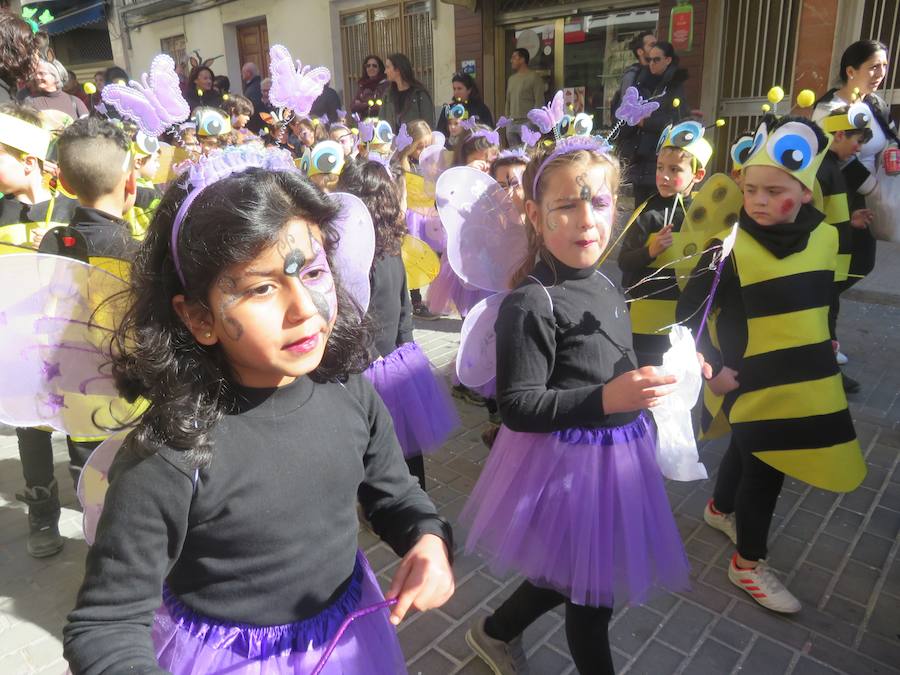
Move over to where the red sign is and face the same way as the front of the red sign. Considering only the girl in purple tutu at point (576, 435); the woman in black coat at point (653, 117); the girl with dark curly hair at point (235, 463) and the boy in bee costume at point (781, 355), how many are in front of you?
4

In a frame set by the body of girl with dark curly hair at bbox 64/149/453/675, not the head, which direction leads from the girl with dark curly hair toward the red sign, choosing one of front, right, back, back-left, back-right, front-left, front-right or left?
left

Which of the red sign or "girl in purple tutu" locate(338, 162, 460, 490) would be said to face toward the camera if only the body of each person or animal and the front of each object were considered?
the red sign

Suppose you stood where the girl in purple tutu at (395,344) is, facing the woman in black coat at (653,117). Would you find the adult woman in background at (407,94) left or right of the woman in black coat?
left

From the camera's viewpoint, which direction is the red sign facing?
toward the camera

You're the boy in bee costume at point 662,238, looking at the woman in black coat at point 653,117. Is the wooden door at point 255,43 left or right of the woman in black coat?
left

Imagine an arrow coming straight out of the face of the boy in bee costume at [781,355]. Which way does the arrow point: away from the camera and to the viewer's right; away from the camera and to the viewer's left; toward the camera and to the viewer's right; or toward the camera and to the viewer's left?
toward the camera and to the viewer's left

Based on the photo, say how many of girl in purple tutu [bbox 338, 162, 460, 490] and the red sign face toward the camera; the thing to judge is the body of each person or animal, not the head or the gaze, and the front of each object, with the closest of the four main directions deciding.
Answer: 1

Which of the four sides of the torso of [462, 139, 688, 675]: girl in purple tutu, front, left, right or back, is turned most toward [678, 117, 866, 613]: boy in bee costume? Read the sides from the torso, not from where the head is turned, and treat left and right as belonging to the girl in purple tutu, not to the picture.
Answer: left

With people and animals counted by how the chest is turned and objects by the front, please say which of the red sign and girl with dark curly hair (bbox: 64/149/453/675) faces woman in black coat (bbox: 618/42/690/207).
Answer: the red sign

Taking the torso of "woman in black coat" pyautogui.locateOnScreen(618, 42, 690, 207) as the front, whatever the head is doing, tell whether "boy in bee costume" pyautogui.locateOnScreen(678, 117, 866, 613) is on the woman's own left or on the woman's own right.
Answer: on the woman's own left

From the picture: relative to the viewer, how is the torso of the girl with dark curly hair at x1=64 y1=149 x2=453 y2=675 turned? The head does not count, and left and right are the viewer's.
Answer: facing the viewer and to the right of the viewer

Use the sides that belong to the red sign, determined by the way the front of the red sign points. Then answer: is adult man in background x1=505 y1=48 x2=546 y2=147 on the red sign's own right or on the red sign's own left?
on the red sign's own right

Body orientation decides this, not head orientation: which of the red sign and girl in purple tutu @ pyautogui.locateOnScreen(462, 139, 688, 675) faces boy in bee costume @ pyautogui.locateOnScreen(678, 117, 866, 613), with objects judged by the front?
the red sign

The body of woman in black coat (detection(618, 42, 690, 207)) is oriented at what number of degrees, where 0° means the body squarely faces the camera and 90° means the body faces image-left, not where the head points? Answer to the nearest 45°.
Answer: approximately 45°
